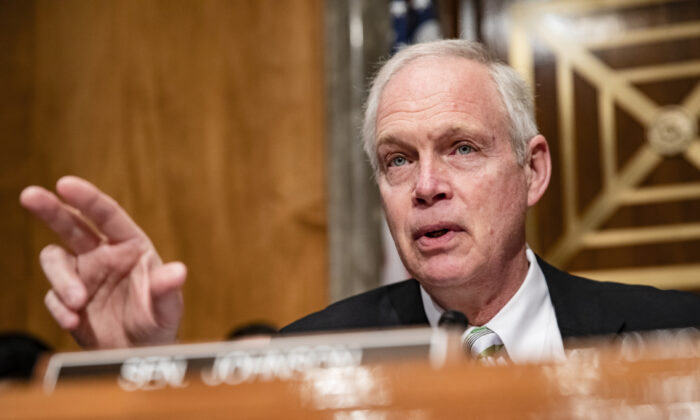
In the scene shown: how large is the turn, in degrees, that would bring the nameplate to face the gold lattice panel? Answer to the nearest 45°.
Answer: approximately 135° to its left

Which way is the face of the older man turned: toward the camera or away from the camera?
toward the camera

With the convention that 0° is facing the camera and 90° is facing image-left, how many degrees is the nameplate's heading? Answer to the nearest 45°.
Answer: approximately 0°

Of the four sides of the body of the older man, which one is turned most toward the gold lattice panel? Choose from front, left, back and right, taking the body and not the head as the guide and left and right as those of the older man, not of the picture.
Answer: back

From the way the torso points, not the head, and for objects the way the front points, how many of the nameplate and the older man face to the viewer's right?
0

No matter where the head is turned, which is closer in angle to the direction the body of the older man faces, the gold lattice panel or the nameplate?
the nameplate

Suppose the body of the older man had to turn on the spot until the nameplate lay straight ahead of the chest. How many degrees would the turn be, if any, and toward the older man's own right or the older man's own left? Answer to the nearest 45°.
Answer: approximately 45° to the older man's own left

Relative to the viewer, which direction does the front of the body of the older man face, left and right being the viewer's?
facing the viewer and to the left of the viewer
